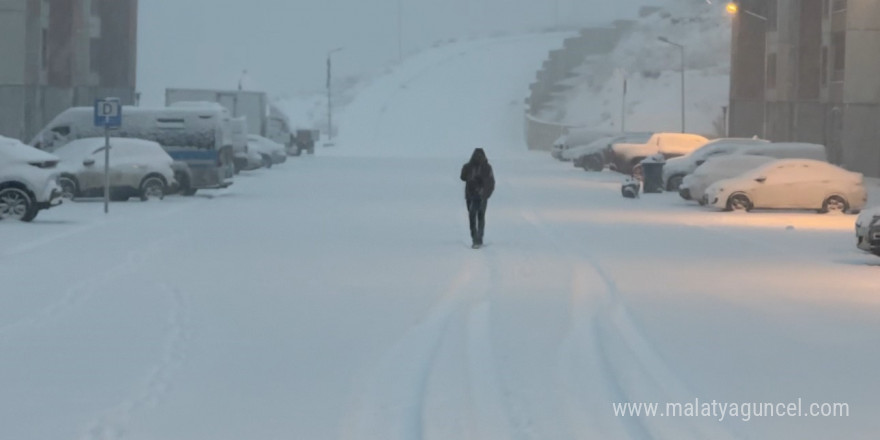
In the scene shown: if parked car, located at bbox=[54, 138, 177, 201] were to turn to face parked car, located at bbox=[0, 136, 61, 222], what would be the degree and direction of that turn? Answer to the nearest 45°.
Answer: approximately 90° to its left

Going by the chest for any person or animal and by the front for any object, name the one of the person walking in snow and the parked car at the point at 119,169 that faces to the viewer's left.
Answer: the parked car

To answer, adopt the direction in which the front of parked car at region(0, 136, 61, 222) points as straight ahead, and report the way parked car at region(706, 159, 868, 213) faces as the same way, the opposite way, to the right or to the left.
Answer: the opposite way

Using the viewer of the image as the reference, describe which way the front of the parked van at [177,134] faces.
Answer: facing to the left of the viewer

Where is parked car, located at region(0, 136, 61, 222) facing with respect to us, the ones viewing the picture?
facing to the right of the viewer

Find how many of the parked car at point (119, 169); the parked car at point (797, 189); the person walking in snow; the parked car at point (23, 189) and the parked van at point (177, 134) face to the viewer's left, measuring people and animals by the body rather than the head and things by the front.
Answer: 3

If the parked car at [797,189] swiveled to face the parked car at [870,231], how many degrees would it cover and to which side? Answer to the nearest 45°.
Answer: approximately 90° to its left

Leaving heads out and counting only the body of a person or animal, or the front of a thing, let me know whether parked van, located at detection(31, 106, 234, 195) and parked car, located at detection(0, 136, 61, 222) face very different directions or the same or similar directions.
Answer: very different directions

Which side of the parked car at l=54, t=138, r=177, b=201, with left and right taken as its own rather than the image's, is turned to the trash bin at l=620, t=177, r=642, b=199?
back
